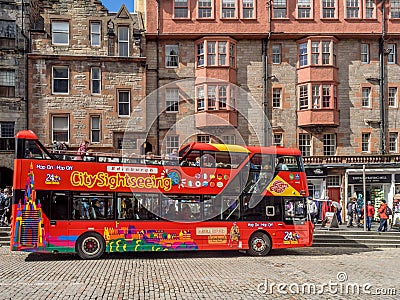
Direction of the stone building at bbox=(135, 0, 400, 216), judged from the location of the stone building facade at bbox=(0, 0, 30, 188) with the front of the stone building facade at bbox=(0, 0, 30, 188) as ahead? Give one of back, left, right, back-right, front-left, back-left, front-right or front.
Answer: left

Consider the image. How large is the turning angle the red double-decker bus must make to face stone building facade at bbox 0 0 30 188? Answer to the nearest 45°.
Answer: approximately 135° to its left

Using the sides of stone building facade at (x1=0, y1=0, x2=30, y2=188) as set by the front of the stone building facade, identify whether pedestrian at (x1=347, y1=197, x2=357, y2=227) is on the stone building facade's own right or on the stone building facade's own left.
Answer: on the stone building facade's own left

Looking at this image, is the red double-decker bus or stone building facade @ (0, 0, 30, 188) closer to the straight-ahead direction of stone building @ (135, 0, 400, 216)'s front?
the red double-decker bus

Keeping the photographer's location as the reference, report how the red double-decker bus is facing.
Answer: facing to the right of the viewer

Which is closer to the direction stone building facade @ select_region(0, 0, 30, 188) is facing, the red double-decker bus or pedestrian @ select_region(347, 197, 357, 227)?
the red double-decker bus

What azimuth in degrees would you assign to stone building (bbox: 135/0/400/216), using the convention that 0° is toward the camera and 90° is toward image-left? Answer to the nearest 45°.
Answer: approximately 0°

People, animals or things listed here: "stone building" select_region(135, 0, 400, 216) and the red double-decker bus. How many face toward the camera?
1

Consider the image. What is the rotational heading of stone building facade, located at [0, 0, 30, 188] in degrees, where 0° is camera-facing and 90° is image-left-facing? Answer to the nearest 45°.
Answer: approximately 0°

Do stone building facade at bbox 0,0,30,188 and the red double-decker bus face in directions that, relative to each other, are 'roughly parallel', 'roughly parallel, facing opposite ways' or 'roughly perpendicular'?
roughly perpendicular

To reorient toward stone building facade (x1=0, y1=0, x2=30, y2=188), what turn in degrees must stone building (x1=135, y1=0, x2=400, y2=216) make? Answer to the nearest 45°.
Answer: approximately 90° to its right

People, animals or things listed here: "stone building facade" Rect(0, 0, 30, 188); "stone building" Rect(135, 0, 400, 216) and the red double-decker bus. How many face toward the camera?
2

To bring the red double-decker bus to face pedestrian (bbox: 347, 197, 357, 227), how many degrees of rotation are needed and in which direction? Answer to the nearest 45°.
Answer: approximately 45° to its left
